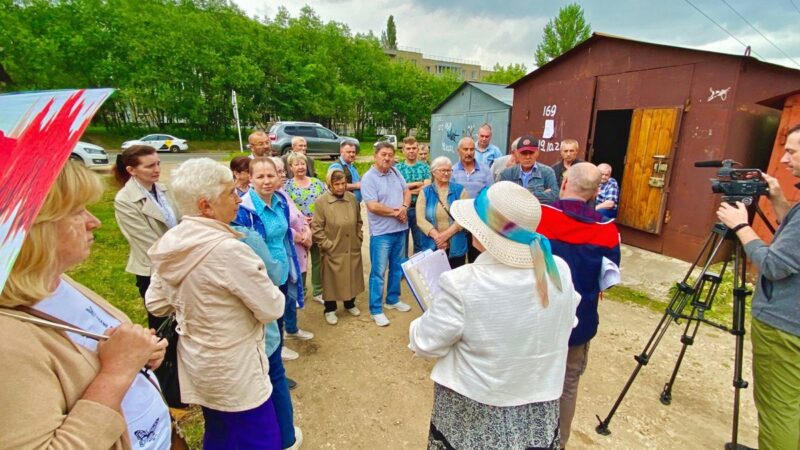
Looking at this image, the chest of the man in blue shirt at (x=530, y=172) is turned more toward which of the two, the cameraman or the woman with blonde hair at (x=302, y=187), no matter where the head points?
the cameraman

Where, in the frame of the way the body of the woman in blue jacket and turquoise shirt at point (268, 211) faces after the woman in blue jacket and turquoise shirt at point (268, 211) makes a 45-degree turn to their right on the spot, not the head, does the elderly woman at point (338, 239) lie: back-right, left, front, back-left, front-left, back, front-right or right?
back-left

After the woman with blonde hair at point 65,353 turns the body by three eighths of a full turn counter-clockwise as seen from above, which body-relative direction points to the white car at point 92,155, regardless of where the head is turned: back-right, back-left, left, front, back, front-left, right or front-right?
front-right

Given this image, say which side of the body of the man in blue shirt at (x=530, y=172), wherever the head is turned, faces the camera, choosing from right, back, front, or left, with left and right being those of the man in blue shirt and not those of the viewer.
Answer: front

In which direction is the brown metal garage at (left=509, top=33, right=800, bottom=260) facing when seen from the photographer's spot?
facing the viewer and to the left of the viewer

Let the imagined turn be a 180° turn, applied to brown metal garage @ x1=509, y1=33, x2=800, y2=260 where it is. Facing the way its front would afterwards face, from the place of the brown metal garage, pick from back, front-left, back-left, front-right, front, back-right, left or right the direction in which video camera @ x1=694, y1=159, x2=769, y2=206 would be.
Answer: back-right

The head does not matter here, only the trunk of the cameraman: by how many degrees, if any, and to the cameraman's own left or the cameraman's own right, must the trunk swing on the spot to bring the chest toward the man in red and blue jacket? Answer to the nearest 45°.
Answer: approximately 45° to the cameraman's own left

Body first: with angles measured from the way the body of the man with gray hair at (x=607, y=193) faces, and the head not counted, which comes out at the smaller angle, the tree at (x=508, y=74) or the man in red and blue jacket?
the man in red and blue jacket

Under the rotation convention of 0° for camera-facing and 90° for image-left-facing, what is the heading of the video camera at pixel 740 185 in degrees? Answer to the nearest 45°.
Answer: approximately 90°

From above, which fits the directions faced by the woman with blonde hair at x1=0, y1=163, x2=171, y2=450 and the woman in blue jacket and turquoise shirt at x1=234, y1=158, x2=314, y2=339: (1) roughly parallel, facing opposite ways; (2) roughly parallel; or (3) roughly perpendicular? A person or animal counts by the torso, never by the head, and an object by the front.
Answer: roughly perpendicular

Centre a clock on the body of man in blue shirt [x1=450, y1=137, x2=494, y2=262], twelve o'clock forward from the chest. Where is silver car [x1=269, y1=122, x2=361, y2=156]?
The silver car is roughly at 5 o'clock from the man in blue shirt.

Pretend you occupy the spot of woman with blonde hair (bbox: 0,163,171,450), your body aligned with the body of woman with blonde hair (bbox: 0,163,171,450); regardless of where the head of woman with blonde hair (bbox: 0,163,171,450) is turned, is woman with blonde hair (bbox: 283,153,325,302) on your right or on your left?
on your left

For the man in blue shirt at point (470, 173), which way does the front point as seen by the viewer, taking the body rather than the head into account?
toward the camera
